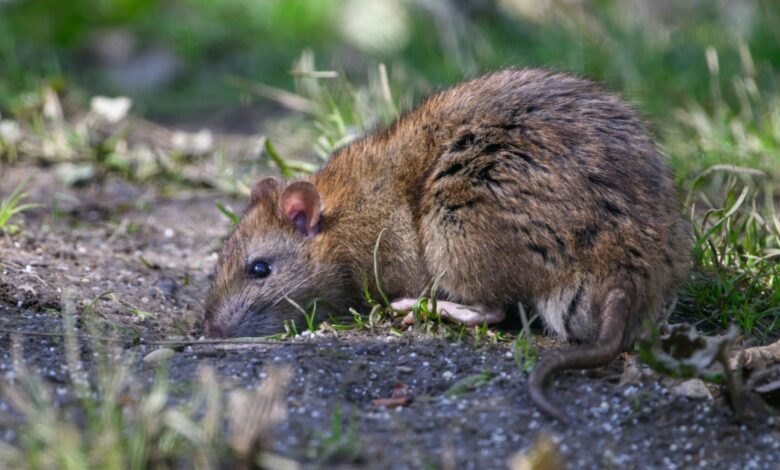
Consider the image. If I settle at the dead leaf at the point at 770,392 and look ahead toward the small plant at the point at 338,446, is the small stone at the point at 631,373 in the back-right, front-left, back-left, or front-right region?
front-right

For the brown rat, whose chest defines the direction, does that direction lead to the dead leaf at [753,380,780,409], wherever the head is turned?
no

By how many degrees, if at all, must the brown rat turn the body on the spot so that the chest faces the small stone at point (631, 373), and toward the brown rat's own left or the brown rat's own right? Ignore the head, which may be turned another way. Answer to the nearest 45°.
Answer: approximately 135° to the brown rat's own left

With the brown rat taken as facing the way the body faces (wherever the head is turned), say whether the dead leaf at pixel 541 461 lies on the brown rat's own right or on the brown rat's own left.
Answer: on the brown rat's own left

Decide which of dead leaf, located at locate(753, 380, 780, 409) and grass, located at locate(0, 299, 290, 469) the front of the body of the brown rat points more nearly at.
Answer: the grass

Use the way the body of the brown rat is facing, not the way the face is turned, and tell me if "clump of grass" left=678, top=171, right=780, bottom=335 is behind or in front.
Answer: behind

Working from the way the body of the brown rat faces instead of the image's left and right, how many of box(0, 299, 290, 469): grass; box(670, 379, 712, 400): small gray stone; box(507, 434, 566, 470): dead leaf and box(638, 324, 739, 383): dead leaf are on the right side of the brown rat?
0

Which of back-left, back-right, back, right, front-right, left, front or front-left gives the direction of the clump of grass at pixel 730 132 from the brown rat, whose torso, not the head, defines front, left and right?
back-right

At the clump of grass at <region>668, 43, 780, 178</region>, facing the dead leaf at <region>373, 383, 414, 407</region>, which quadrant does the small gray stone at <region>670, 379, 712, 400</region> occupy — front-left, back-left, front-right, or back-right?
front-left

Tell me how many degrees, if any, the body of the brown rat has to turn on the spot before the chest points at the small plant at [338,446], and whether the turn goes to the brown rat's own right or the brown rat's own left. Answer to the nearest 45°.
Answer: approximately 90° to the brown rat's own left

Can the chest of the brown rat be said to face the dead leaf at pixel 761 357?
no

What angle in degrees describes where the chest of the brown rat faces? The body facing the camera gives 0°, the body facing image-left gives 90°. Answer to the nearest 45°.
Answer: approximately 90°

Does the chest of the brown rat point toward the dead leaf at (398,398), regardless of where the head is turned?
no

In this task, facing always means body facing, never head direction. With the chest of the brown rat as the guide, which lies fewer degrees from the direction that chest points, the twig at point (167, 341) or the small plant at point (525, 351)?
the twig

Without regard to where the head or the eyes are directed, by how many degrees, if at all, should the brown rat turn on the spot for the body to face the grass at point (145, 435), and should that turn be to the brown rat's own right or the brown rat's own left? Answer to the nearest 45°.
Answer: approximately 45° to the brown rat's own left

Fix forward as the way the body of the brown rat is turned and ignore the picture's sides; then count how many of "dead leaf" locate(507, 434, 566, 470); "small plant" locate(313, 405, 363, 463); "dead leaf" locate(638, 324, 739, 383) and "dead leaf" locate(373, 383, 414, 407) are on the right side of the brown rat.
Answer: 0
